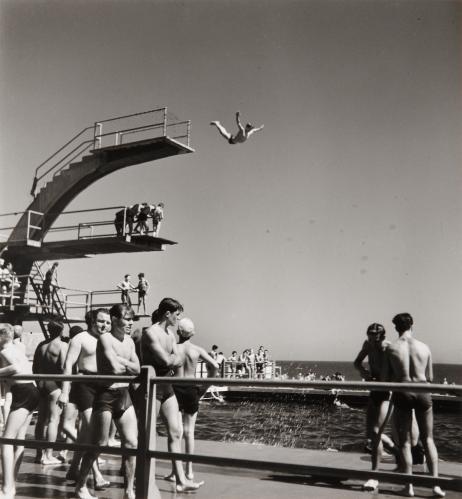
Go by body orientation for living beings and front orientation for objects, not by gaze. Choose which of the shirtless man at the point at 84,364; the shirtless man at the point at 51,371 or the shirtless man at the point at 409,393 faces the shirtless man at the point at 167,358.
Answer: the shirtless man at the point at 84,364

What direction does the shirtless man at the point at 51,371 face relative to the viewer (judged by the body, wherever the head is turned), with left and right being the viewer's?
facing away from the viewer and to the right of the viewer

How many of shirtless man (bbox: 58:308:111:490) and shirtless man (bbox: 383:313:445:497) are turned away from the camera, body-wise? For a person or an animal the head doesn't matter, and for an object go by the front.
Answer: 1

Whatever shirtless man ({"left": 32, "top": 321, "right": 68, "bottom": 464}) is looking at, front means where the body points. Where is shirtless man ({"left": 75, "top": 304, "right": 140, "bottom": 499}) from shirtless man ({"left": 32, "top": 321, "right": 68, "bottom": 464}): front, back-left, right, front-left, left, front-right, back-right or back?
back-right

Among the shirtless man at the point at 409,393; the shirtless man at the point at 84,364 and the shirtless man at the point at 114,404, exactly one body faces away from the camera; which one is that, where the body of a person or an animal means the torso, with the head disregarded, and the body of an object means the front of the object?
the shirtless man at the point at 409,393

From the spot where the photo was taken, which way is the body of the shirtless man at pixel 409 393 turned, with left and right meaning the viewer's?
facing away from the viewer

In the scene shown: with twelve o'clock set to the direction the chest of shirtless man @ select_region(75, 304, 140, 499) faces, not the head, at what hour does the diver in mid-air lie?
The diver in mid-air is roughly at 8 o'clock from the shirtless man.

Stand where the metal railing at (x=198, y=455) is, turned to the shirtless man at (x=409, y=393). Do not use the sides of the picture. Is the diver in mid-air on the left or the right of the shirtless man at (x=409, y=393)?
left

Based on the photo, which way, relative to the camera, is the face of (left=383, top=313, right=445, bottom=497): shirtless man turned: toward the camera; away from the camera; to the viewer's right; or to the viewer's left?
away from the camera

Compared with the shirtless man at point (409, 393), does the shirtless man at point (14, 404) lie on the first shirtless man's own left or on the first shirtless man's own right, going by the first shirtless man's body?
on the first shirtless man's own left
